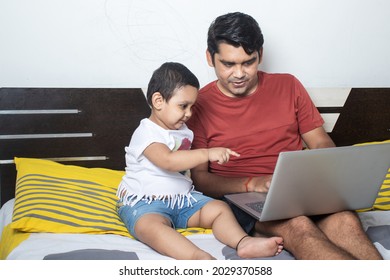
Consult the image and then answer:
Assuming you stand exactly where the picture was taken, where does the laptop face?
facing away from the viewer and to the left of the viewer

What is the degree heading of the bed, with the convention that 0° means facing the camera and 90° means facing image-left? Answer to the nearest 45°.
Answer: approximately 0°

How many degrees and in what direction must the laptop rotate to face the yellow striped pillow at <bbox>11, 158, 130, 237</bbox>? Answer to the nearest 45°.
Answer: approximately 45° to its left

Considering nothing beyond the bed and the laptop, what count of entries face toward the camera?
1
